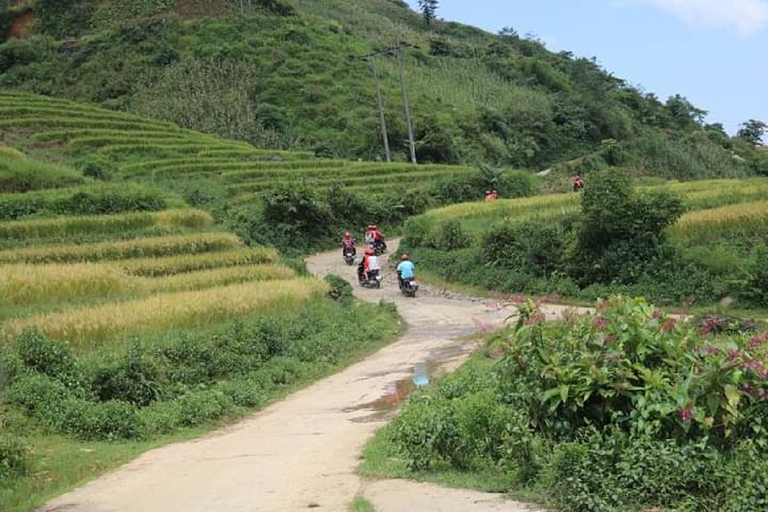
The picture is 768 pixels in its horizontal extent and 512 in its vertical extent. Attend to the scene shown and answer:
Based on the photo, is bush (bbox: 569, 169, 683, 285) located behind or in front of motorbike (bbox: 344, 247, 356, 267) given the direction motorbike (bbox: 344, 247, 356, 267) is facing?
in front

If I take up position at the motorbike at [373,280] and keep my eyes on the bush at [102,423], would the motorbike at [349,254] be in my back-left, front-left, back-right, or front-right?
back-right
